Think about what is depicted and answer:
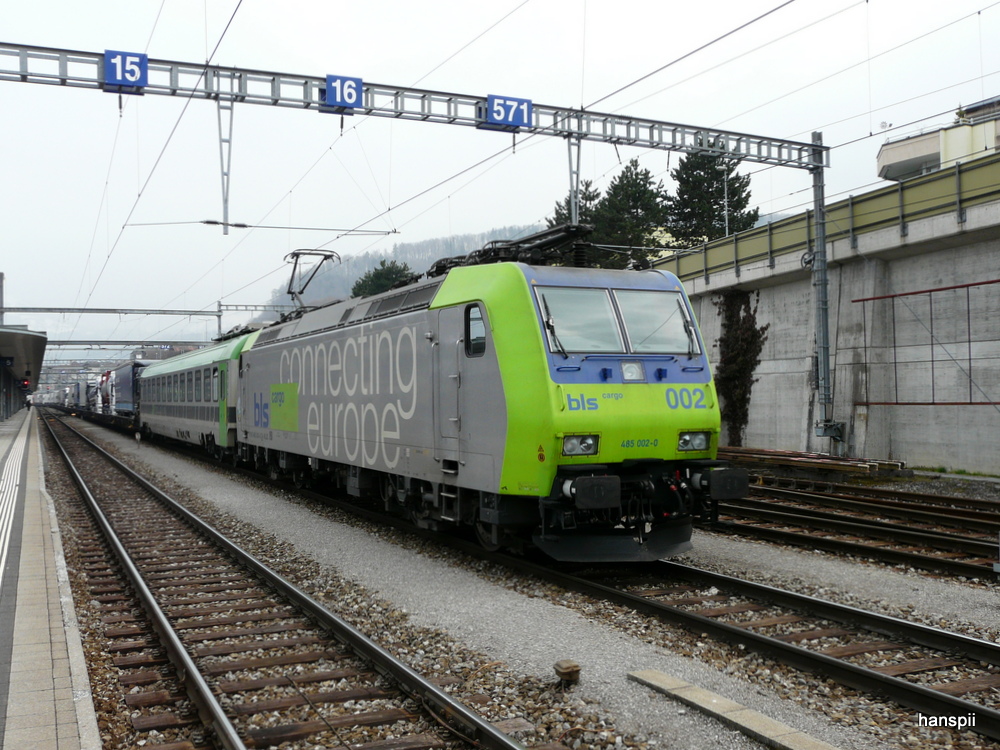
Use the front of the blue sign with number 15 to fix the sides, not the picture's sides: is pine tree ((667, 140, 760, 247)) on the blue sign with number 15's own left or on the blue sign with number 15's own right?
on the blue sign with number 15's own left

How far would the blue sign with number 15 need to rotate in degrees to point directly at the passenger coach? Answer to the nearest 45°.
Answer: approximately 180°

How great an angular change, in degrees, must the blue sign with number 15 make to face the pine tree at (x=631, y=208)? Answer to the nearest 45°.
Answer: approximately 135° to its left

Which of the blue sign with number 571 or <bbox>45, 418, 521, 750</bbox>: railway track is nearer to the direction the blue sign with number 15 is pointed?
the railway track

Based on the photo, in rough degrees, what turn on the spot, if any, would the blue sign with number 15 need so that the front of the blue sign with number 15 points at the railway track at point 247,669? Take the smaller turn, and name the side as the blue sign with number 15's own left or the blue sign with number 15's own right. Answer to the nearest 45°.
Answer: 0° — it already faces it

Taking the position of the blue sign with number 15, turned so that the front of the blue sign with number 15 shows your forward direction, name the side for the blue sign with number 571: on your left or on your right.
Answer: on your left

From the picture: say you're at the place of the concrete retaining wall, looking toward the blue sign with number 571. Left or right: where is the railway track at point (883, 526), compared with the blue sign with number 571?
left

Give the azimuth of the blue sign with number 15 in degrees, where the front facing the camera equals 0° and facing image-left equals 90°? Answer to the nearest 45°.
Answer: approximately 0°
